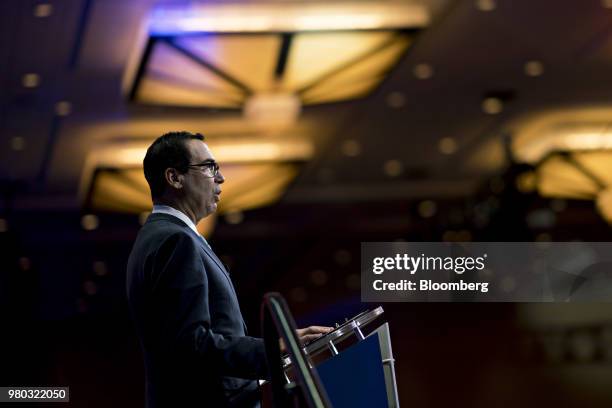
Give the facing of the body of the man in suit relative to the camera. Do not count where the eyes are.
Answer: to the viewer's right

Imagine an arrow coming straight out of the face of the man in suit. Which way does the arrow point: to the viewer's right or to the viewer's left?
to the viewer's right

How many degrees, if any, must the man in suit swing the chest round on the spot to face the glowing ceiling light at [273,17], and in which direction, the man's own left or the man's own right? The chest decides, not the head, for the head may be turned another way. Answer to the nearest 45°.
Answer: approximately 90° to the man's own left
